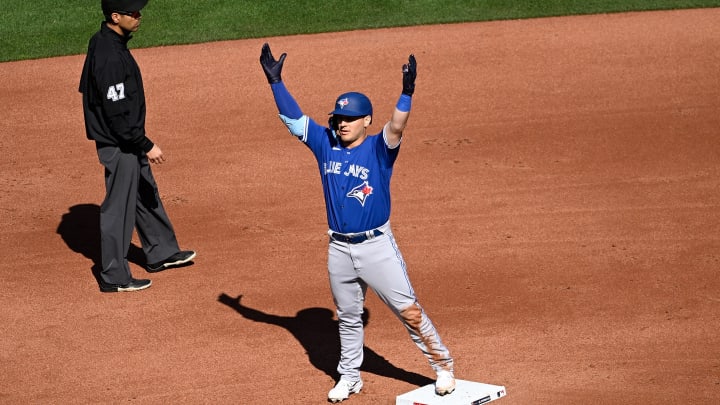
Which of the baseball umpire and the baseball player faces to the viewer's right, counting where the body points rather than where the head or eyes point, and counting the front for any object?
the baseball umpire

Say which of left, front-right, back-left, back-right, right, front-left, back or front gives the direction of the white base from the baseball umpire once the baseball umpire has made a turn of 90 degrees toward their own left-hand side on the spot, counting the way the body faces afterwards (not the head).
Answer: back-right

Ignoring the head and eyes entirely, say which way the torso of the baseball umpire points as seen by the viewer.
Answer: to the viewer's right

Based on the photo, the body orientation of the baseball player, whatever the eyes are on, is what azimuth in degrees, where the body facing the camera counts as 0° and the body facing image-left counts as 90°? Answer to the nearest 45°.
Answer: approximately 45°

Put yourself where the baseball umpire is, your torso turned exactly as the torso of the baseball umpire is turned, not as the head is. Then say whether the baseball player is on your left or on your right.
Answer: on your right

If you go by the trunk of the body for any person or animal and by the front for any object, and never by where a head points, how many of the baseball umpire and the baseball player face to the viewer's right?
1

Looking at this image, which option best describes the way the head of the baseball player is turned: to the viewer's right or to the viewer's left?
to the viewer's left
